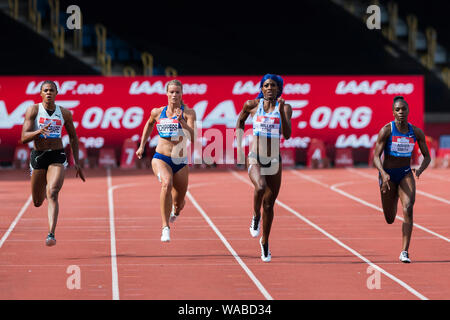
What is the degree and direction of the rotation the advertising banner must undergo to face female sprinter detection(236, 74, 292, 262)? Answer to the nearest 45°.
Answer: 0° — it already faces them

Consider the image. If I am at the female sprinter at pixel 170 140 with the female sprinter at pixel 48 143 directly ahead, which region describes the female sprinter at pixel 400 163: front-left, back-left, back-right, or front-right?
back-left

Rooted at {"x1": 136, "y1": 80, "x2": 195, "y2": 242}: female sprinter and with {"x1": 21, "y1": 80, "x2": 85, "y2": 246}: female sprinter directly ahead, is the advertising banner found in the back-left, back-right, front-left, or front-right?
back-right

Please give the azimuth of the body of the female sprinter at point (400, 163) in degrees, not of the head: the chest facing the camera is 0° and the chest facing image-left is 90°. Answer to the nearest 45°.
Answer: approximately 0°

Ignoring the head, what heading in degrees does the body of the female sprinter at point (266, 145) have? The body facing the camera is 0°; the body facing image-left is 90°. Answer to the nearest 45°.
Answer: approximately 0°

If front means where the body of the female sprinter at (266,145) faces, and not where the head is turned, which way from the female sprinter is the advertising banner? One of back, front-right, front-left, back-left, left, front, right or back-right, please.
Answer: back

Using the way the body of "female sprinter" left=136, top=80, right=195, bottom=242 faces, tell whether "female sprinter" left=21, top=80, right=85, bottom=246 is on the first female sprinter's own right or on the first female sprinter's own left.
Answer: on the first female sprinter's own right
